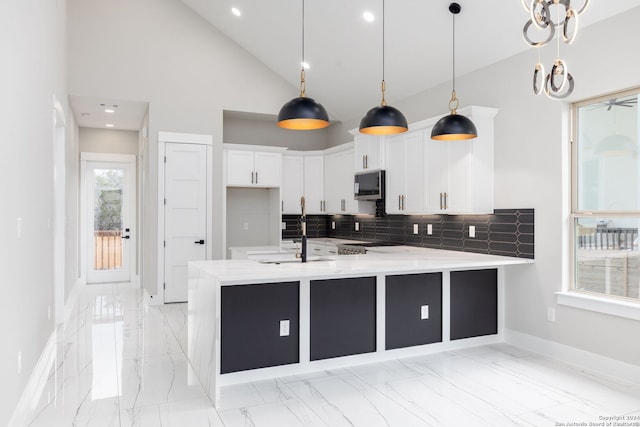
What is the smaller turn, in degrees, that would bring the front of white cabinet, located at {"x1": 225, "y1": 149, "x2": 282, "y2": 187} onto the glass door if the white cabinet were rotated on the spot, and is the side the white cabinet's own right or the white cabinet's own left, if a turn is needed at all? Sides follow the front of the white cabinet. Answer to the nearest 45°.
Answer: approximately 135° to the white cabinet's own right

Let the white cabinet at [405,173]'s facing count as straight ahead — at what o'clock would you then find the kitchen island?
The kitchen island is roughly at 11 o'clock from the white cabinet.

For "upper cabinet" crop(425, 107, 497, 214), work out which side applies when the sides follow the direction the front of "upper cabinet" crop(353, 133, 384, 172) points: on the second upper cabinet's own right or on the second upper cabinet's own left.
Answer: on the second upper cabinet's own left

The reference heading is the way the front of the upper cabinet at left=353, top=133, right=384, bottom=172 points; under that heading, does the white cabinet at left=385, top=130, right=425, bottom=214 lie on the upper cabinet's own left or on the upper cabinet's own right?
on the upper cabinet's own left

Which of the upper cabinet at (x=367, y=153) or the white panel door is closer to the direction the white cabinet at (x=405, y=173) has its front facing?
the white panel door

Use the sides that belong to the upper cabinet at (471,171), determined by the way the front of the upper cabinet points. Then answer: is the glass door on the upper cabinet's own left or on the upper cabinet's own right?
on the upper cabinet's own right

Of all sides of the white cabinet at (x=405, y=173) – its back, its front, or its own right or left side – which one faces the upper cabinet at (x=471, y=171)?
left

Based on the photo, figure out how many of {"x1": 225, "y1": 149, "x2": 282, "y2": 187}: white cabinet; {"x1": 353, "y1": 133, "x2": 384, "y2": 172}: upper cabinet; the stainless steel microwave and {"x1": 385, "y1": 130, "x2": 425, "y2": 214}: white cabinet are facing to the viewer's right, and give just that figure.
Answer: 0

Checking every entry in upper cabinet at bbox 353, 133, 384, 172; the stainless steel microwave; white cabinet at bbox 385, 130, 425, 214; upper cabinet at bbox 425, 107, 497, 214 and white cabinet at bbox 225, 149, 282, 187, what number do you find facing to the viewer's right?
0

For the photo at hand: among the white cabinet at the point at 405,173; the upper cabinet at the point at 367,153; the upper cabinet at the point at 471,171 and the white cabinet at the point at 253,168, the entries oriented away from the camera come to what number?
0

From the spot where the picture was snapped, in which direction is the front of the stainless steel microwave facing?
facing the viewer and to the left of the viewer

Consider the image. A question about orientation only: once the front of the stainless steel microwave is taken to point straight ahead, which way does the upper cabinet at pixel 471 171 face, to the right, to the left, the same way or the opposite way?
the same way

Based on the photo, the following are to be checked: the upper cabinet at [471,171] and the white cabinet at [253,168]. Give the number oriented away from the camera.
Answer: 0

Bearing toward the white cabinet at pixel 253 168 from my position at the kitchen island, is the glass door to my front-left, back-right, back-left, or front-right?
front-left

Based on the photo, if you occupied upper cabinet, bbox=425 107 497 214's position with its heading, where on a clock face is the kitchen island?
The kitchen island is roughly at 12 o'clock from the upper cabinet.
